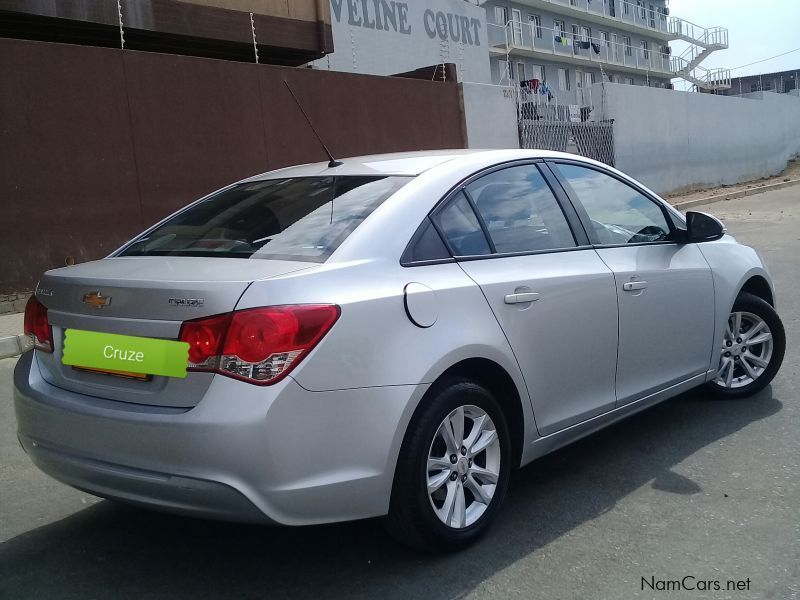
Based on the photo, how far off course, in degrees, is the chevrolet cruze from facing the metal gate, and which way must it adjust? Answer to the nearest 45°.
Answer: approximately 45° to its left

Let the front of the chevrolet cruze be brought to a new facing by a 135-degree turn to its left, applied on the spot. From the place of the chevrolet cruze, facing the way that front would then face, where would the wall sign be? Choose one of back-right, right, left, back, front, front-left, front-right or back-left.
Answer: right

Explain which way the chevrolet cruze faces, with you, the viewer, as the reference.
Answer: facing away from the viewer and to the right of the viewer
